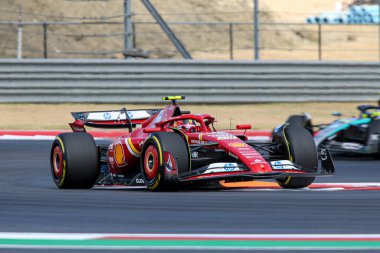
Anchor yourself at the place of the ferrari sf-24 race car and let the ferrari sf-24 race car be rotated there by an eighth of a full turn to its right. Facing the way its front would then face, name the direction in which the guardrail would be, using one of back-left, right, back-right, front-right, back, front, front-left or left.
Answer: back

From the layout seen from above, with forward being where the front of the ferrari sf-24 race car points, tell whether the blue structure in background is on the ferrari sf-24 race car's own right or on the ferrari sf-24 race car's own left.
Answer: on the ferrari sf-24 race car's own left

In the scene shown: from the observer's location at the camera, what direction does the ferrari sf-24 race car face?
facing the viewer and to the right of the viewer

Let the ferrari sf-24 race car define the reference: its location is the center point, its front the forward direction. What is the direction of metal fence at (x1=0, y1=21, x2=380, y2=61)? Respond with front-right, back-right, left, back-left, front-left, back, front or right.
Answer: back-left
